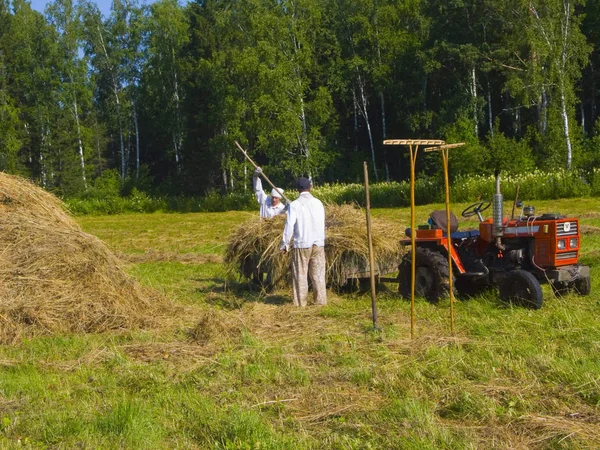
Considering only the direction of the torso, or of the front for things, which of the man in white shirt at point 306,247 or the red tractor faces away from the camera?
the man in white shirt

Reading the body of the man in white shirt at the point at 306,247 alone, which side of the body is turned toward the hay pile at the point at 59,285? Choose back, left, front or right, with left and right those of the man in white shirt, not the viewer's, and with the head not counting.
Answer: left

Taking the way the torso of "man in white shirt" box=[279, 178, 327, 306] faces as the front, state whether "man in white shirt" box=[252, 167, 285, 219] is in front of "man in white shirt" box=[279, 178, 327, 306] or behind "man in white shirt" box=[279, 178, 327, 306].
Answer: in front

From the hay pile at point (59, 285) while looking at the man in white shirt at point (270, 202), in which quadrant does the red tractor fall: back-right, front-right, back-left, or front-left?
front-right

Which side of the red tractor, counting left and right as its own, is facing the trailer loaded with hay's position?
back

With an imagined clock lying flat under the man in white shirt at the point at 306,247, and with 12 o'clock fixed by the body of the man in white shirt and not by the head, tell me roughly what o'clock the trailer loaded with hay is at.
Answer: The trailer loaded with hay is roughly at 1 o'clock from the man in white shirt.

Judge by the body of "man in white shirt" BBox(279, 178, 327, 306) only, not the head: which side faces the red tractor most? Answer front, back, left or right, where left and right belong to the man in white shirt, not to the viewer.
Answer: right

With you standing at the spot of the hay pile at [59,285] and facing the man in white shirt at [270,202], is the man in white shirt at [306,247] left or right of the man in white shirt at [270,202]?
right

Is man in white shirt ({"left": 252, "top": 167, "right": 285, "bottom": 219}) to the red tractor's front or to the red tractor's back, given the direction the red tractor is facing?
to the back

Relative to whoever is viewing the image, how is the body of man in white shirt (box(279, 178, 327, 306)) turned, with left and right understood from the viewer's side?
facing away from the viewer

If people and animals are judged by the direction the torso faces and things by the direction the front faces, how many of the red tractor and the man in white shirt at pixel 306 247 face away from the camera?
1
